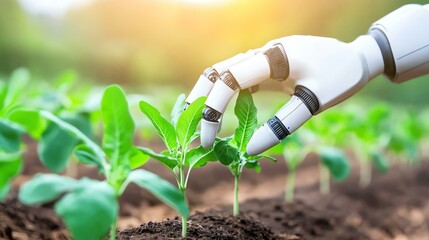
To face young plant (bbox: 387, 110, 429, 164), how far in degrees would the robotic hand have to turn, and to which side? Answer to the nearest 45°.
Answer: approximately 90° to its right

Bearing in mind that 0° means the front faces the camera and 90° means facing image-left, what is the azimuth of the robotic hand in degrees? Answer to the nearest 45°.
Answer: approximately 90°

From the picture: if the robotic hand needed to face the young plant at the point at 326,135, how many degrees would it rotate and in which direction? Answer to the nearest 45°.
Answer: approximately 90° to its right

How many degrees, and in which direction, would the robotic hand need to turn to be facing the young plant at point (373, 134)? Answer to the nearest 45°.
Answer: approximately 90° to its right
